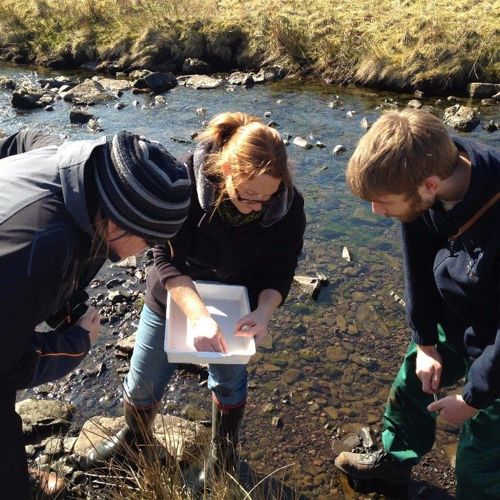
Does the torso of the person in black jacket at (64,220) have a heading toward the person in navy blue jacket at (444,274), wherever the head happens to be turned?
yes

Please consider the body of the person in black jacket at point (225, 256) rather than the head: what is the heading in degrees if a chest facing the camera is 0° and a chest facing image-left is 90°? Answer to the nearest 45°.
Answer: approximately 0°

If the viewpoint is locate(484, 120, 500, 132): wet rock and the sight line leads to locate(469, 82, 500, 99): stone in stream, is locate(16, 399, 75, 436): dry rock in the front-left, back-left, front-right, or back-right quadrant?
back-left

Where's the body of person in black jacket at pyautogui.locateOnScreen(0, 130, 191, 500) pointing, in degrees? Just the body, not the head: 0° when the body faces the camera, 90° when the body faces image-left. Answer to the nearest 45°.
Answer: approximately 270°

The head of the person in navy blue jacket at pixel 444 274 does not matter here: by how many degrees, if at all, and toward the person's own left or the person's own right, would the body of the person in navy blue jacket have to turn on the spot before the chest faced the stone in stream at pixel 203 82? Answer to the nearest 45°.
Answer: approximately 90° to the person's own right

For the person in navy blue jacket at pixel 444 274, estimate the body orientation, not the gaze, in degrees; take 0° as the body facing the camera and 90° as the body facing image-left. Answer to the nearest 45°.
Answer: approximately 45°

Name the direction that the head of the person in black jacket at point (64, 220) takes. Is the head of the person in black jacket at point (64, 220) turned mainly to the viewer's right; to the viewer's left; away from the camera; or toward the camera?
to the viewer's right

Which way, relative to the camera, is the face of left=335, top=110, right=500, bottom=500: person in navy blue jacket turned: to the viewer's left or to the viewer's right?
to the viewer's left

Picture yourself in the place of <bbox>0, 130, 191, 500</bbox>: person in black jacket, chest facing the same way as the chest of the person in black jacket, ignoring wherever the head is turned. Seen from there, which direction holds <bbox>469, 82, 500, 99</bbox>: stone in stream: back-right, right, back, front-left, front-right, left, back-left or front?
front-left

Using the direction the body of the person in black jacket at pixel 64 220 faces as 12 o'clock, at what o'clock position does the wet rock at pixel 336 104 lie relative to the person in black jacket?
The wet rock is roughly at 10 o'clock from the person in black jacket.

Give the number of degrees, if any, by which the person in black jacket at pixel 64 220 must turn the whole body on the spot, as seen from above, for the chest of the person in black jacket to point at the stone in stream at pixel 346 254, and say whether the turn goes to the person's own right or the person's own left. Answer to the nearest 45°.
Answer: approximately 45° to the person's own left

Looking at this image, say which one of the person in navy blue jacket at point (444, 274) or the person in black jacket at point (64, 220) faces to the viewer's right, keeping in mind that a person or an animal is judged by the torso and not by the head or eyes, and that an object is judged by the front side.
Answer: the person in black jacket at point (64, 220)

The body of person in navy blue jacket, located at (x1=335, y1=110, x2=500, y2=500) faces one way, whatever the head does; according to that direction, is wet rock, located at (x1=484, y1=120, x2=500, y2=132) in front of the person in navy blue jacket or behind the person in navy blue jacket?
behind
